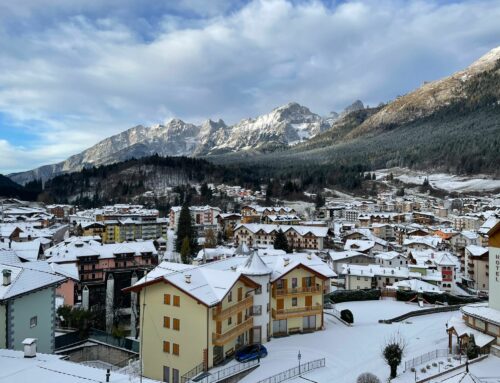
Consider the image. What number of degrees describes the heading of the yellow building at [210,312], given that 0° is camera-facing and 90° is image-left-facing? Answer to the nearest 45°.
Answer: approximately 315°

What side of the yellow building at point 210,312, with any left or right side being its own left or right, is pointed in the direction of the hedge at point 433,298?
left

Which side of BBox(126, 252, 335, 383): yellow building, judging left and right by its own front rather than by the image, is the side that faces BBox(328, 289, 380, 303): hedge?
left

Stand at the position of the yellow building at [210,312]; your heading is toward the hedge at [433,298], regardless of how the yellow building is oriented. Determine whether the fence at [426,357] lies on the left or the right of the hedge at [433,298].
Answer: right

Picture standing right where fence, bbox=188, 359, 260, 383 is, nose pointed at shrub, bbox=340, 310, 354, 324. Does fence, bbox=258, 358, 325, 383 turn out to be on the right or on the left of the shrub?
right

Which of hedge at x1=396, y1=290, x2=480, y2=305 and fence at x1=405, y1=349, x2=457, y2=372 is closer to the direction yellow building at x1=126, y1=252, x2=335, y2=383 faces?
the fence

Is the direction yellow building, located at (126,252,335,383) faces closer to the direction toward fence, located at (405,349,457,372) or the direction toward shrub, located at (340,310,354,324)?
the fence

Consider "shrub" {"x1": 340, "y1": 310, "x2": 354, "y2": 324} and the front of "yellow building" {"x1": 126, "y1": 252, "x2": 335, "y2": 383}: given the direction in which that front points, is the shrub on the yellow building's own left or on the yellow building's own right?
on the yellow building's own left

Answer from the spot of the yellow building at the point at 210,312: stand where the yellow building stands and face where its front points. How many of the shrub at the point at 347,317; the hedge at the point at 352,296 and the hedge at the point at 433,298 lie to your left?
3

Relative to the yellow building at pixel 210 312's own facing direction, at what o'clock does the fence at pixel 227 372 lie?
The fence is roughly at 1 o'clock from the yellow building.

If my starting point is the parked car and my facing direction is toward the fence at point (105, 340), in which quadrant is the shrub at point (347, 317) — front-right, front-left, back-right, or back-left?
back-right
